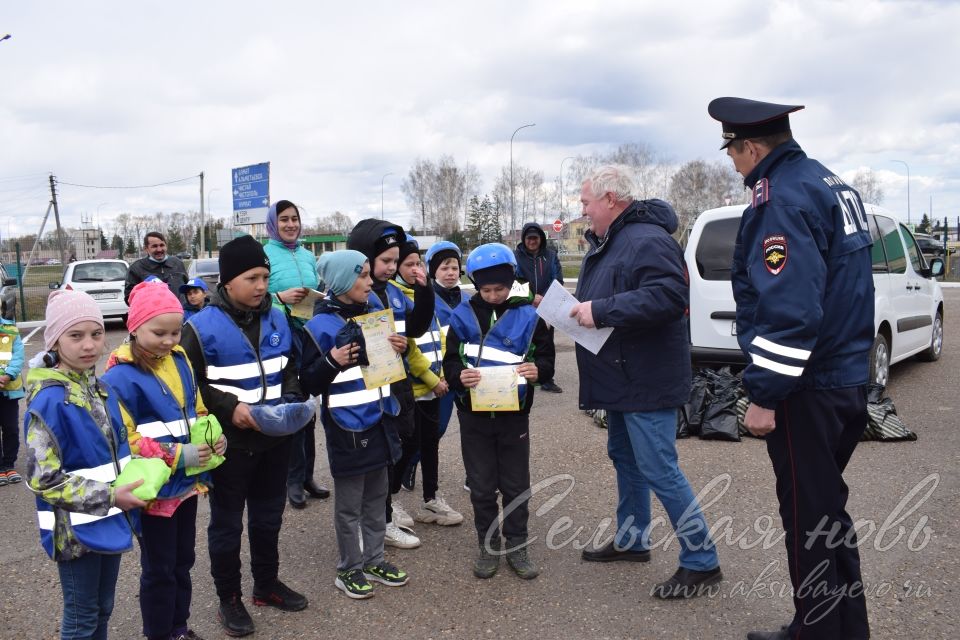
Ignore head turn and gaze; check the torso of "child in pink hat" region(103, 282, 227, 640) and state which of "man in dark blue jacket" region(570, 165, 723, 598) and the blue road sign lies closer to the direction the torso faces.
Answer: the man in dark blue jacket

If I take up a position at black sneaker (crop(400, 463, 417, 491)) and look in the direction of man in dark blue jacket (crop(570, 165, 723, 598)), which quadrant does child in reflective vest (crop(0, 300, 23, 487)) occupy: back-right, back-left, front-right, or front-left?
back-right

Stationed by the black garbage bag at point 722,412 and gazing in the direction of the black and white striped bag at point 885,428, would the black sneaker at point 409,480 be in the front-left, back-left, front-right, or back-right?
back-right

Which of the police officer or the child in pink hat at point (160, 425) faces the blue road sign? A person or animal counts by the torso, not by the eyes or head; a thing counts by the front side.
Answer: the police officer

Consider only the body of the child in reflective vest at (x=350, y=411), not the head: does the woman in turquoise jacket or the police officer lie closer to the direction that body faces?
the police officer

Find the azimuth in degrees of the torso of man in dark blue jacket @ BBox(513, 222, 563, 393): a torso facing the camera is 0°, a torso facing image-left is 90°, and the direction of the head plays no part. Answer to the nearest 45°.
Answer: approximately 0°

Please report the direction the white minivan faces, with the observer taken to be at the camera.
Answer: facing away from the viewer and to the right of the viewer

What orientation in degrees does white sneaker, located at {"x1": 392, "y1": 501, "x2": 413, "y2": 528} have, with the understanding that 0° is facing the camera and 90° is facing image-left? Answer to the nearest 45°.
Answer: approximately 315°

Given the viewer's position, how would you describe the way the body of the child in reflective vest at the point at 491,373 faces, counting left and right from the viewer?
facing the viewer

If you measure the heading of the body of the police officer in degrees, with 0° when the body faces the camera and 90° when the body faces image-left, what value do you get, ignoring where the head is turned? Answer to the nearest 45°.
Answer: approximately 135°

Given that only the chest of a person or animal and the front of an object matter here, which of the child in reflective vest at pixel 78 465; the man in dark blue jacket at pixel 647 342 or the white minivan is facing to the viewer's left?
the man in dark blue jacket

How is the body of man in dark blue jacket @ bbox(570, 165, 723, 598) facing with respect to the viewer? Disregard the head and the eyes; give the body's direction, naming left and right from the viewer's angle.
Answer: facing to the left of the viewer
